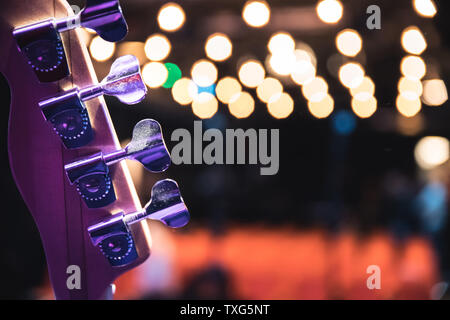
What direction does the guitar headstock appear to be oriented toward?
away from the camera
